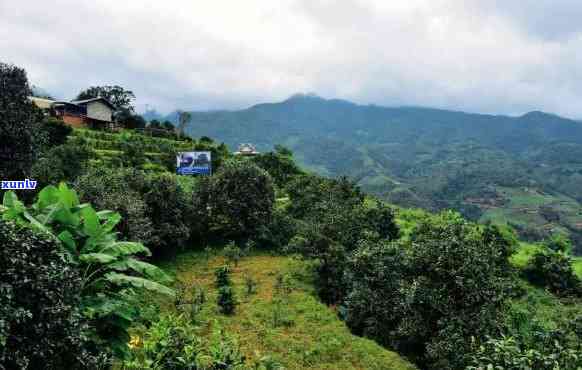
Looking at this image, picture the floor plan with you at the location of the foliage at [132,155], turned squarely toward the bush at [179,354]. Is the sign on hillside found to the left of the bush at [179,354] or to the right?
left

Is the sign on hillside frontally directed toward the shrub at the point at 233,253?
yes

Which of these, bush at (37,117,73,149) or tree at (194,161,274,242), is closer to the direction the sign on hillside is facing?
the tree

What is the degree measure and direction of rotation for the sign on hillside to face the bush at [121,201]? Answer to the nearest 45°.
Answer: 0° — it already faces it

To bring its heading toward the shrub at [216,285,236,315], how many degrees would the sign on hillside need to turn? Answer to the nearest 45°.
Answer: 0° — it already faces it

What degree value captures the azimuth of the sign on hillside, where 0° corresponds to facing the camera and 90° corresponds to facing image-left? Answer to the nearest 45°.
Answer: approximately 0°

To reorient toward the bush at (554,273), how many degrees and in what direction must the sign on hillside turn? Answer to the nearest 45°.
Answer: approximately 45° to its left

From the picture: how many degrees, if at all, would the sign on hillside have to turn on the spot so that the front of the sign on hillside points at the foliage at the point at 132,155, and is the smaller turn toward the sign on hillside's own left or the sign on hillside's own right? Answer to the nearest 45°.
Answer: approximately 135° to the sign on hillside's own right
